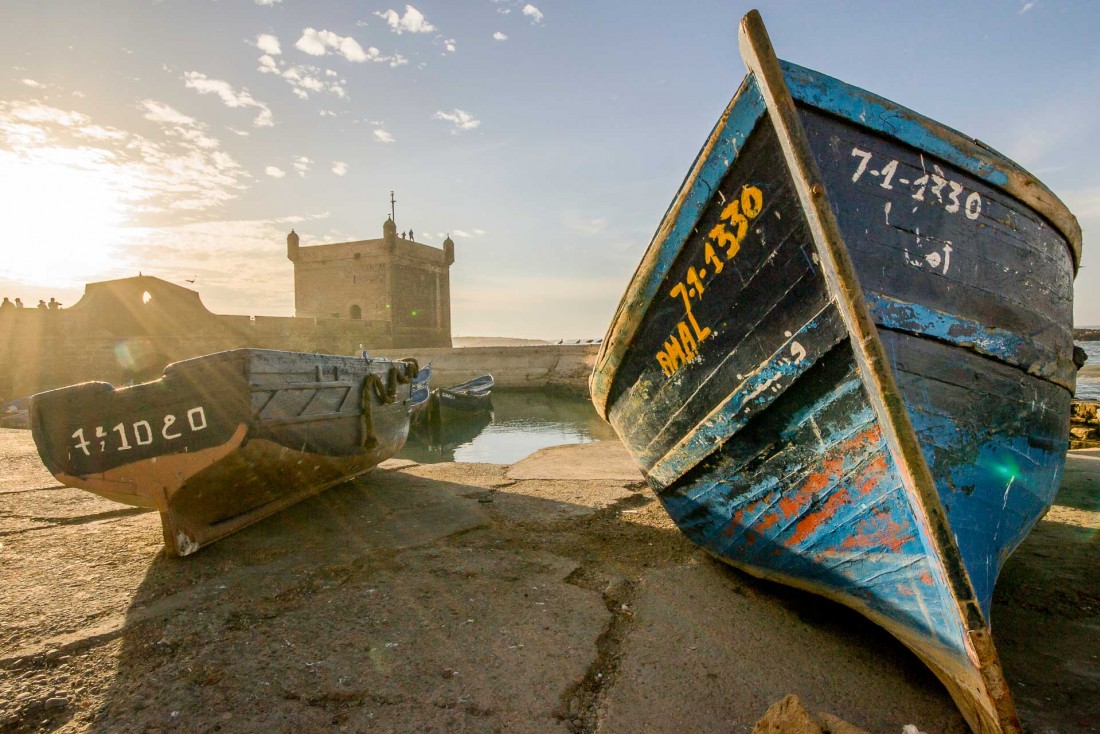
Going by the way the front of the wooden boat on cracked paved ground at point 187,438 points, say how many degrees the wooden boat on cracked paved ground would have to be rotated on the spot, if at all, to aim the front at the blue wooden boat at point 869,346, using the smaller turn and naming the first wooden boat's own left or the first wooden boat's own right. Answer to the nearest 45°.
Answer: approximately 90° to the first wooden boat's own right

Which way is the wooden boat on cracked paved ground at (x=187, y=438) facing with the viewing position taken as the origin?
facing away from the viewer and to the right of the viewer

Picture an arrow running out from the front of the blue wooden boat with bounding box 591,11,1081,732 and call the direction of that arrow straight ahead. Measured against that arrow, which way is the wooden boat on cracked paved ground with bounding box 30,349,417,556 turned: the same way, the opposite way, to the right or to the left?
the opposite way

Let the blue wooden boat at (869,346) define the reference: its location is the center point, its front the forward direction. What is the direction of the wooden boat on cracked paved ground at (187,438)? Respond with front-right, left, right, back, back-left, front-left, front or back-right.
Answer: right

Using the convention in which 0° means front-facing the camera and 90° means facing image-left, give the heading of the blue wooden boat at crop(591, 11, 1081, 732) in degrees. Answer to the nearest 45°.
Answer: approximately 0°

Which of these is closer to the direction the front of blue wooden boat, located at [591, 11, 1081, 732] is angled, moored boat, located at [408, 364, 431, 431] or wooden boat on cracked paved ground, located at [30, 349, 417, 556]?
the wooden boat on cracked paved ground

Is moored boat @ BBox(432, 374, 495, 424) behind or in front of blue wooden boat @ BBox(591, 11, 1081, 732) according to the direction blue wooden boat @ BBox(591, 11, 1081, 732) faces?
behind

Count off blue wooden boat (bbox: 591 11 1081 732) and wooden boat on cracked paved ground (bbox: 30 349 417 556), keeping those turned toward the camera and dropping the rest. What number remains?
1

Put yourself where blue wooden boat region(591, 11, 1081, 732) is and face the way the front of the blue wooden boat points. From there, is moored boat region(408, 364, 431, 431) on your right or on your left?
on your right

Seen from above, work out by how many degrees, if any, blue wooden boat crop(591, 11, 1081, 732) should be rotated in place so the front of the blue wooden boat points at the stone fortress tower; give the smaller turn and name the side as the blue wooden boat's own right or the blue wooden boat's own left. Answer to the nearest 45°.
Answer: approximately 135° to the blue wooden boat's own right
